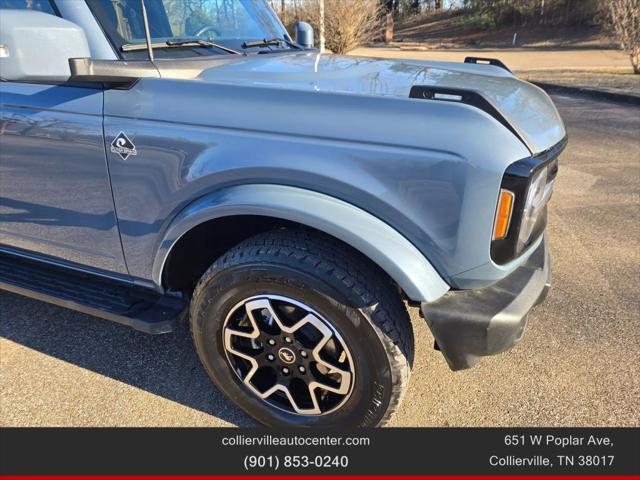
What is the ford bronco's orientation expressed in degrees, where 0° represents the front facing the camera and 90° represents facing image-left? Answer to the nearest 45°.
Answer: approximately 315°

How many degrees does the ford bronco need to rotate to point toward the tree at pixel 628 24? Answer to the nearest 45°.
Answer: approximately 90° to its left

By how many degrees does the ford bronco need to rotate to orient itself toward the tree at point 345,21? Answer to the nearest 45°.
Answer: approximately 135° to its left
